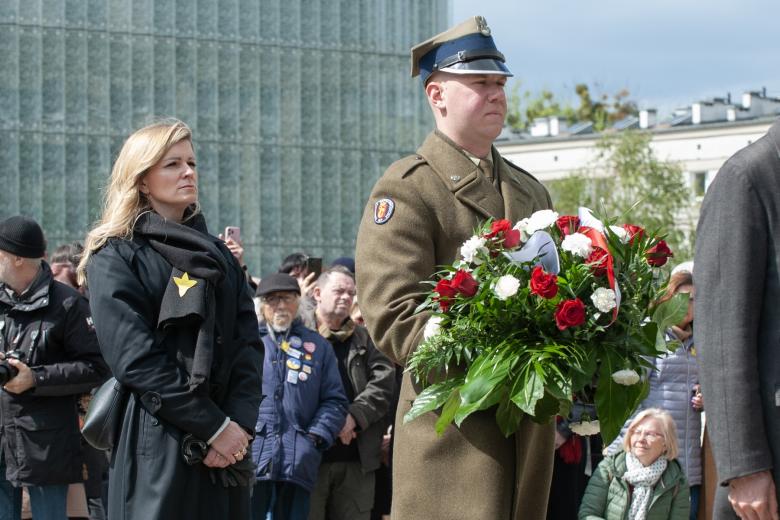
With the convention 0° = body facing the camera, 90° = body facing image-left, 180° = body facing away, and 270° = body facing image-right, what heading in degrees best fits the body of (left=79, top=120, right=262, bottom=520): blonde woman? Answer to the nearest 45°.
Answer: approximately 315°

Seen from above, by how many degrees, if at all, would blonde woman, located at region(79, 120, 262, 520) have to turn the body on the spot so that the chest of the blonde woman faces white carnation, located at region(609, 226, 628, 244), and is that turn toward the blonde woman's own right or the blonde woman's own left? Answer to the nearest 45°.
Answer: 0° — they already face it

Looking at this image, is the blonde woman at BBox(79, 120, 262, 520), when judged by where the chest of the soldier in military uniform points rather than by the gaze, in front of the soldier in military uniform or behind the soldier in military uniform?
behind

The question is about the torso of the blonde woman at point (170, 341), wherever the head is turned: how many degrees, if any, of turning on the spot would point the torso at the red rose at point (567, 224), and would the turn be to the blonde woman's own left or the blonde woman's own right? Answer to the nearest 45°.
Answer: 0° — they already face it

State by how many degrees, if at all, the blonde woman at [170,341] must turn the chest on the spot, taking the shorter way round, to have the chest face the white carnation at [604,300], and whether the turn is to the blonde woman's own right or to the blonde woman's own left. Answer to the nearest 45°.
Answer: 0° — they already face it

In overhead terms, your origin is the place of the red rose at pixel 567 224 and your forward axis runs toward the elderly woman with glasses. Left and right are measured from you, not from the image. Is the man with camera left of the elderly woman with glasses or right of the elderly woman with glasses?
left

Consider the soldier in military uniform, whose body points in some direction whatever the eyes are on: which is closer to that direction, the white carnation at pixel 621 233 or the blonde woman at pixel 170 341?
the white carnation

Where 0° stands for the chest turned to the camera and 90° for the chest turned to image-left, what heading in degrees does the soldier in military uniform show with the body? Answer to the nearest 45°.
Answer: approximately 315°
